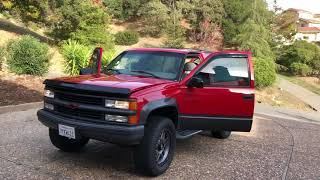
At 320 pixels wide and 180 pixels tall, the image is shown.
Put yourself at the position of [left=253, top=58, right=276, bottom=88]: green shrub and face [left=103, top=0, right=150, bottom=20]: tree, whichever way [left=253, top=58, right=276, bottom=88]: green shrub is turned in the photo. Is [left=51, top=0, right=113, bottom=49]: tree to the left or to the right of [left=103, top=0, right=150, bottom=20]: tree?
left

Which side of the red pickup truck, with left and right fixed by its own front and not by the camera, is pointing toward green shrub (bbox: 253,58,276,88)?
back

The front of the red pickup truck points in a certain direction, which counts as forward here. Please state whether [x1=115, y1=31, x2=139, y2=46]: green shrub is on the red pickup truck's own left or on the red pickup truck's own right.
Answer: on the red pickup truck's own right

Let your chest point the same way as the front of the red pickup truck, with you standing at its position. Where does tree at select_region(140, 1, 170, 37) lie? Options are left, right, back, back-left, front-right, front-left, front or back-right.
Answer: back-right

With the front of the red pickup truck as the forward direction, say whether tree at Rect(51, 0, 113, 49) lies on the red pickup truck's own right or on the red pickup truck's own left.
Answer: on the red pickup truck's own right

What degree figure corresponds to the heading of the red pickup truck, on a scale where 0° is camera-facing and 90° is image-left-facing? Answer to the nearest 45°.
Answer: approximately 45°
